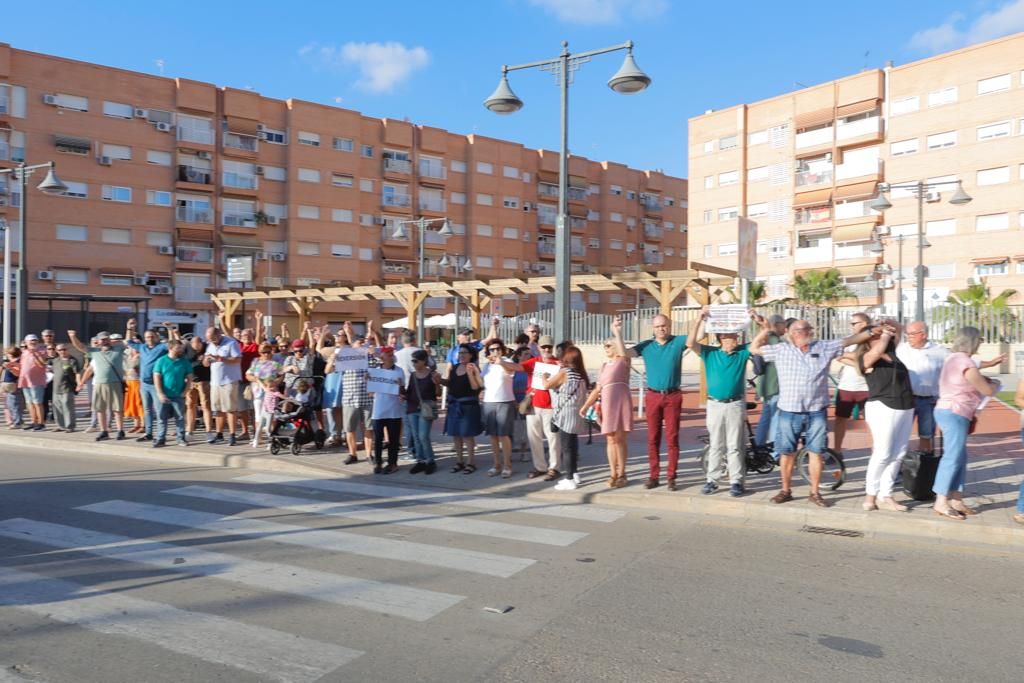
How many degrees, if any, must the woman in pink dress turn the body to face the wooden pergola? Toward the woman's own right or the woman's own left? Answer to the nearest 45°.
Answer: approximately 135° to the woman's own right

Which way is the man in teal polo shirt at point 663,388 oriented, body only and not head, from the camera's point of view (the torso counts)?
toward the camera

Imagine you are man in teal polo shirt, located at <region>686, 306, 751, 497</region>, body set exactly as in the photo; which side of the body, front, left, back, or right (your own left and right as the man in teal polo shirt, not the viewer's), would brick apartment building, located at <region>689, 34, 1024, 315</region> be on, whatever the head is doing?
back

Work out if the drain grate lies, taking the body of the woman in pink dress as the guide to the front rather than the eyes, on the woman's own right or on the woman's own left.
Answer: on the woman's own left

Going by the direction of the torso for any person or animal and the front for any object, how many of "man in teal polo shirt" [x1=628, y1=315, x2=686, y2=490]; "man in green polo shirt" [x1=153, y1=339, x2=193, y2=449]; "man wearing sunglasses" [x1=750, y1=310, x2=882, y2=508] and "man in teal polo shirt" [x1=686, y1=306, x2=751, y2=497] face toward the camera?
4

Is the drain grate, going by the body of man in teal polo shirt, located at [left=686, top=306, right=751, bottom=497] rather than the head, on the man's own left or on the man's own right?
on the man's own left

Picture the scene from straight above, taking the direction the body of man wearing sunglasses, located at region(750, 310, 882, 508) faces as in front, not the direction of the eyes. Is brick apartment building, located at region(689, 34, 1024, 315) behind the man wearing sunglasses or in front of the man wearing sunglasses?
behind

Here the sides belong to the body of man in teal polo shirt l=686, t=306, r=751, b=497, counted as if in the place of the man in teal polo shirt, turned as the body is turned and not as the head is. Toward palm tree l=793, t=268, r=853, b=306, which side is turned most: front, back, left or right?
back

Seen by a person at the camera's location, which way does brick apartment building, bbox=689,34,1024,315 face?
facing the viewer and to the left of the viewer

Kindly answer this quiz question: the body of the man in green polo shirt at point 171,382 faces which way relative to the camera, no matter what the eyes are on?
toward the camera

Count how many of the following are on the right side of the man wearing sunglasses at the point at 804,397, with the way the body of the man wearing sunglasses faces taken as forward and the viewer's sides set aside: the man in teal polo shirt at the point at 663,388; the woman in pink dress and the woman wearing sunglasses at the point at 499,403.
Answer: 3

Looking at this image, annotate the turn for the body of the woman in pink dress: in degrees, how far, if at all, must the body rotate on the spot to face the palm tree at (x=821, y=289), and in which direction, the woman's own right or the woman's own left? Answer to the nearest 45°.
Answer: approximately 135° to the woman's own right

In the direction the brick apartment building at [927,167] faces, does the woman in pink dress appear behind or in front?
in front
